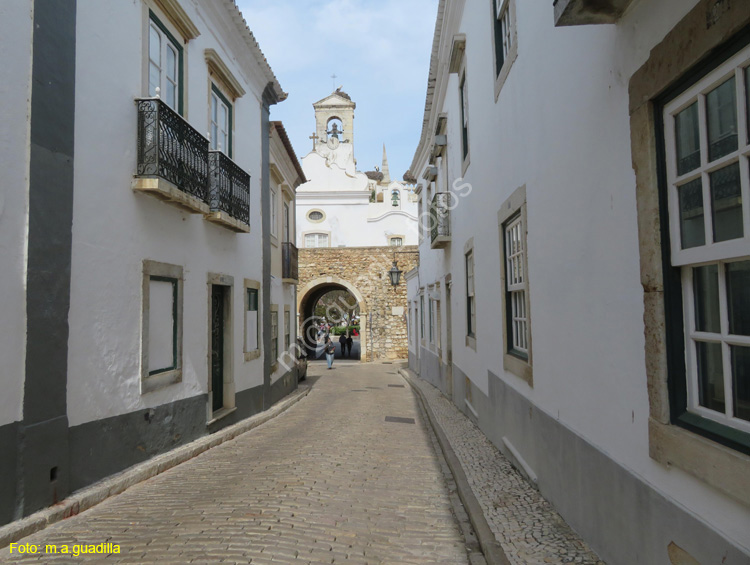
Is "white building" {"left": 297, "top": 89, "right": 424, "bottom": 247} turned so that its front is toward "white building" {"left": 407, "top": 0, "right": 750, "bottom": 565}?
yes

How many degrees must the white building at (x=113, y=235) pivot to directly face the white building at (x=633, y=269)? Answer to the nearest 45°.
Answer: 0° — it already faces it

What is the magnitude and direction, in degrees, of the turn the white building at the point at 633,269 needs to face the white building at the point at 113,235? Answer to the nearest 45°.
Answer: approximately 45° to its right

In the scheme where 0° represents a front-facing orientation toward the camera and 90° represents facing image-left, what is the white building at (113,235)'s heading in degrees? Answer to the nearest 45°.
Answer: approximately 315°

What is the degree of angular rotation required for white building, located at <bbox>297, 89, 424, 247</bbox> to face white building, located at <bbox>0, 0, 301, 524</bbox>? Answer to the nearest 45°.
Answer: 0° — it already faces it

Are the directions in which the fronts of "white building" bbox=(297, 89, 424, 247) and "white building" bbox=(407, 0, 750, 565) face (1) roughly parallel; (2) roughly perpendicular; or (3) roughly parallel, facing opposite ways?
roughly perpendicular

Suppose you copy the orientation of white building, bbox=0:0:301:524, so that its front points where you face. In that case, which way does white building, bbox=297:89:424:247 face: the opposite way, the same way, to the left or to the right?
to the right

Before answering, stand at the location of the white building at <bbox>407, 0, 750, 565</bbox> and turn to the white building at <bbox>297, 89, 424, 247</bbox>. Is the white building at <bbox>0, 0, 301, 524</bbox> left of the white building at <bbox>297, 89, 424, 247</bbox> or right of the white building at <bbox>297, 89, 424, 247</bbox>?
left

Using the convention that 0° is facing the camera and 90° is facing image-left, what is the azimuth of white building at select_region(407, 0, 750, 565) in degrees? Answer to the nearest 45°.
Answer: approximately 45°

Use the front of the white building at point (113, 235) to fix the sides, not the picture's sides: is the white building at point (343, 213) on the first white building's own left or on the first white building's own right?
on the first white building's own left

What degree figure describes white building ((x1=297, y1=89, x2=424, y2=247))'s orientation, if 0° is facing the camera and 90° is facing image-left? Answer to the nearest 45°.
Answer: approximately 0°

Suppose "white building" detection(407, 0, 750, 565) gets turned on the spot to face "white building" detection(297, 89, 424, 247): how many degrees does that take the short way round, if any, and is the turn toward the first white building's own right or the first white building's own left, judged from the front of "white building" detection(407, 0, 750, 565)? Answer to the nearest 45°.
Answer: approximately 90° to the first white building's own right
